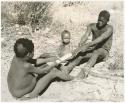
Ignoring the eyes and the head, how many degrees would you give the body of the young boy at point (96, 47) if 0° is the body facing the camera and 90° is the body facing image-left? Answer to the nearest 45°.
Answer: approximately 45°

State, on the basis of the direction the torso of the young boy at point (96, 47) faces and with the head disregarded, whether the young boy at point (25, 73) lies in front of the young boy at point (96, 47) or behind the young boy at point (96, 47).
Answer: in front

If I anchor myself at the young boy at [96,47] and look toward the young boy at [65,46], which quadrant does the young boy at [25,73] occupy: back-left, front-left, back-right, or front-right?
front-left

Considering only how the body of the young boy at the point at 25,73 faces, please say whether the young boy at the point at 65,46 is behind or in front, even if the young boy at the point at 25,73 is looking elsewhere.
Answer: in front

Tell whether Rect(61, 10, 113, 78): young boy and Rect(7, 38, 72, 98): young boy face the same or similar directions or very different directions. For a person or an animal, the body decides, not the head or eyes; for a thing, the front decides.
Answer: very different directions

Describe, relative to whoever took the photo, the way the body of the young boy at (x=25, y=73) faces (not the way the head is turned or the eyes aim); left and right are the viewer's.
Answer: facing away from the viewer and to the right of the viewer
